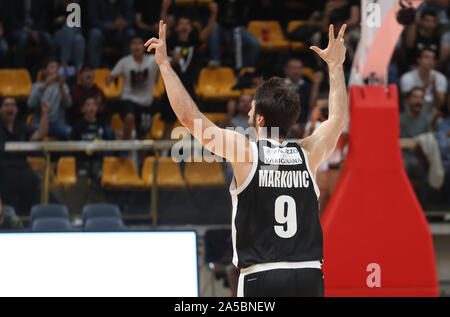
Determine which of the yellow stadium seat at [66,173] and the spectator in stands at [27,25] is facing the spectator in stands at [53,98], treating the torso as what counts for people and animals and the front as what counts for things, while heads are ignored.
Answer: the spectator in stands at [27,25]

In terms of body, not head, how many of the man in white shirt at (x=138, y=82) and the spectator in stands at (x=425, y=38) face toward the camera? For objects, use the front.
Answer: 2

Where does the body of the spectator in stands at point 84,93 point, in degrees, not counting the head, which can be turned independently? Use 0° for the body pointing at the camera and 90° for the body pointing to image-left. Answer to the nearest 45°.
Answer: approximately 0°

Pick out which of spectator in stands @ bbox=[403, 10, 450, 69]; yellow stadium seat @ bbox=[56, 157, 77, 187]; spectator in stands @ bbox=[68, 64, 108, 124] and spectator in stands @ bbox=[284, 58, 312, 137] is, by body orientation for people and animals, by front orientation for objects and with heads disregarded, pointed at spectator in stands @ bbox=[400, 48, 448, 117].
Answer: spectator in stands @ bbox=[403, 10, 450, 69]

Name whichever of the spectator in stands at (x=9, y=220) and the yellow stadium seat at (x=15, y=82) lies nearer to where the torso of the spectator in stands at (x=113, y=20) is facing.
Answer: the spectator in stands

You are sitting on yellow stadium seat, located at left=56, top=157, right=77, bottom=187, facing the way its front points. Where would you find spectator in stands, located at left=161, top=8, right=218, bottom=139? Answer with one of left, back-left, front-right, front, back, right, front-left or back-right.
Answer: back-left

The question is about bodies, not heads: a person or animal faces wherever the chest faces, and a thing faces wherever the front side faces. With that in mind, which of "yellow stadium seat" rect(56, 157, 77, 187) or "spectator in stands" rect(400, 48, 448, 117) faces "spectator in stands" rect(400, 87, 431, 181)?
"spectator in stands" rect(400, 48, 448, 117)

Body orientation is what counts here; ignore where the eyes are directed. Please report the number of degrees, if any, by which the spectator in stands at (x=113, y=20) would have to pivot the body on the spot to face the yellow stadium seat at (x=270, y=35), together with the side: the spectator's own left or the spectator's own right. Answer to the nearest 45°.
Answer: approximately 90° to the spectator's own left

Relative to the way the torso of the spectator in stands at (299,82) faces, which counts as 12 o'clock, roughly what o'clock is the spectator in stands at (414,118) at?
the spectator in stands at (414,118) is roughly at 10 o'clock from the spectator in stands at (299,82).

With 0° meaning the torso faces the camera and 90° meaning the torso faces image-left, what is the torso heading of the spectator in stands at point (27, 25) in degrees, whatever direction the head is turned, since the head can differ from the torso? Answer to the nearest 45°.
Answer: approximately 0°

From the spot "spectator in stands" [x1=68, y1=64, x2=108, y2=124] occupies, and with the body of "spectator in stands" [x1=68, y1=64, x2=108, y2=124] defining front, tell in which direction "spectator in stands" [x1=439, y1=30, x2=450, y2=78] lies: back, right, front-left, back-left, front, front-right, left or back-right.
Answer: left

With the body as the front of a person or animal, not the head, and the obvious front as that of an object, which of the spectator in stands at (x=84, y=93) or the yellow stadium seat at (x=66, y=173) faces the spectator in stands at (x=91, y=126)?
the spectator in stands at (x=84, y=93)
